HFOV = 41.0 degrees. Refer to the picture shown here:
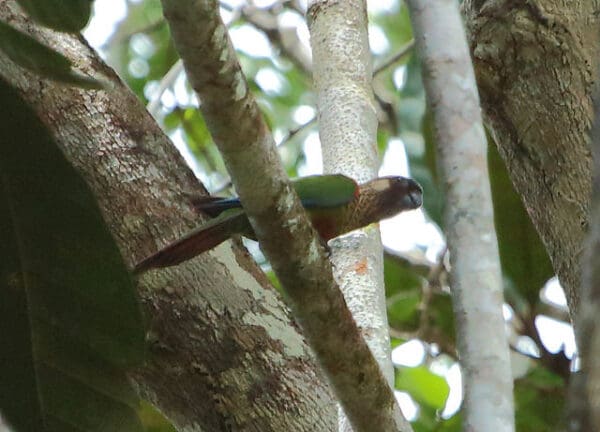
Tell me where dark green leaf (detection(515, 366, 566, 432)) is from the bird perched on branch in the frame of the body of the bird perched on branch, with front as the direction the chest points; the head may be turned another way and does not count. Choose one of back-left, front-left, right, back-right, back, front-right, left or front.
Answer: front-left

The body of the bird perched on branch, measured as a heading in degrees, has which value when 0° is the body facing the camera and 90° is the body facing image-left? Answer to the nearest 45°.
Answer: approximately 270°

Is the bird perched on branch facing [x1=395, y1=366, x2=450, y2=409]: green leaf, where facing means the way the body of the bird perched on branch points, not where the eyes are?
no

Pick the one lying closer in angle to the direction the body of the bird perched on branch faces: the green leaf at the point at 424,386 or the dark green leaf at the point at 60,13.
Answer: the green leaf

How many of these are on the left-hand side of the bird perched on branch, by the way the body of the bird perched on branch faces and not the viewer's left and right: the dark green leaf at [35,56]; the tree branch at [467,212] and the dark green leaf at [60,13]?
0

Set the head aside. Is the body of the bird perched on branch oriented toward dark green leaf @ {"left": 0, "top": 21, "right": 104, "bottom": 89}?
no

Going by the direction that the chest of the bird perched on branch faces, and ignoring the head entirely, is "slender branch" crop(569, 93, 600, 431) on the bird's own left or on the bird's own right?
on the bird's own right
